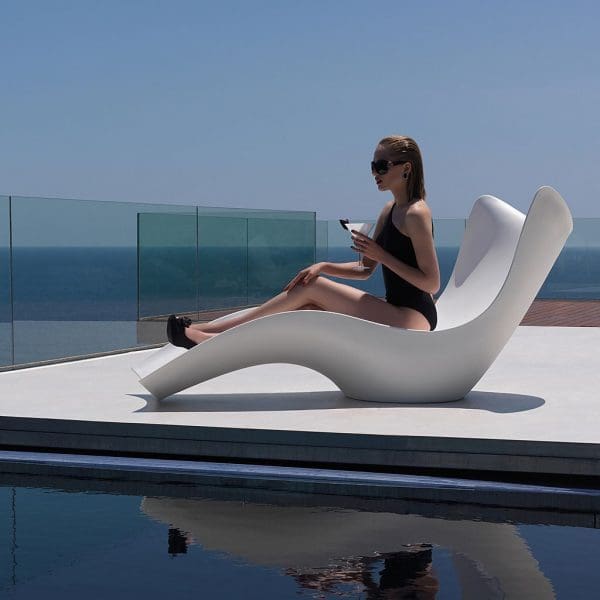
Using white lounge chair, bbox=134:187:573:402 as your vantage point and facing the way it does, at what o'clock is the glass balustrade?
The glass balustrade is roughly at 2 o'clock from the white lounge chair.

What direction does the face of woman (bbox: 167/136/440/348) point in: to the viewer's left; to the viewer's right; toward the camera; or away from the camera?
to the viewer's left

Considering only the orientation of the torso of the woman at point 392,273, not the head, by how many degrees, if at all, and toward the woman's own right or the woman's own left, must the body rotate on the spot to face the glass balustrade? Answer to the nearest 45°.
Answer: approximately 45° to the woman's own right

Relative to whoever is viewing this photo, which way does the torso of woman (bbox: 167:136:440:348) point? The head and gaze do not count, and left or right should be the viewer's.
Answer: facing to the left of the viewer

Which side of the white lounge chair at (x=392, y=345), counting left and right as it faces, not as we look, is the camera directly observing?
left
